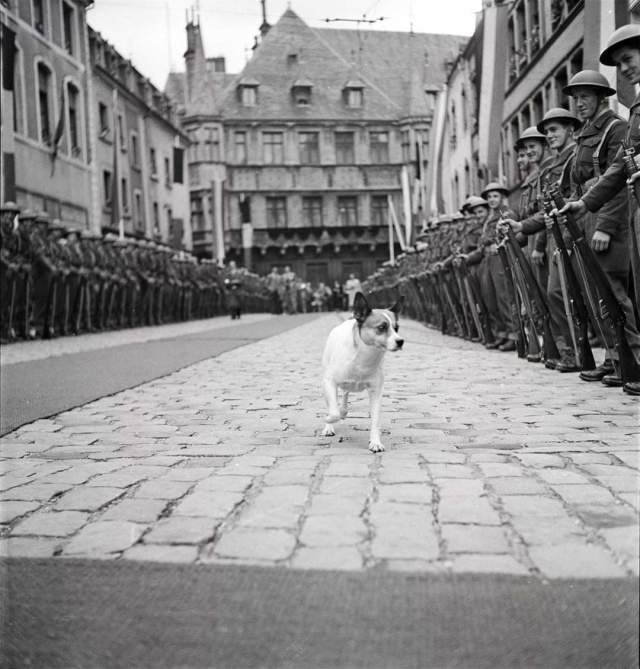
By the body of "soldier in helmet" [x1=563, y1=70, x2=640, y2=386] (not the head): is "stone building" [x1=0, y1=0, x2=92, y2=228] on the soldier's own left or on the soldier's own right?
on the soldier's own right

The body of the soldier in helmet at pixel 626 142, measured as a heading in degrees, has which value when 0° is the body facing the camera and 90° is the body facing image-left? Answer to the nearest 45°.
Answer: approximately 45°

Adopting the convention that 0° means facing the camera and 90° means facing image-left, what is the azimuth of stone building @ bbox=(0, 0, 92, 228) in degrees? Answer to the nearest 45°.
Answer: approximately 315°

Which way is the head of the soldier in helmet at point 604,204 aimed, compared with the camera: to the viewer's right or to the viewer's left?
to the viewer's left

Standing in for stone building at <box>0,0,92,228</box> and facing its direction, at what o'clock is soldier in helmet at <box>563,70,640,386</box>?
The soldier in helmet is roughly at 1 o'clock from the stone building.

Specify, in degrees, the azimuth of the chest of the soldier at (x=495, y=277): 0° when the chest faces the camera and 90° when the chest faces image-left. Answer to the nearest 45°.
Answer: approximately 45°
